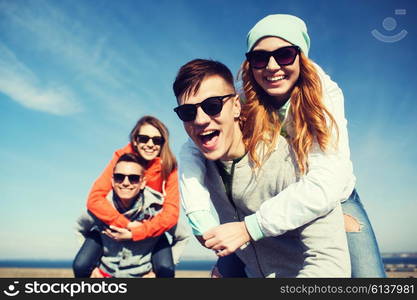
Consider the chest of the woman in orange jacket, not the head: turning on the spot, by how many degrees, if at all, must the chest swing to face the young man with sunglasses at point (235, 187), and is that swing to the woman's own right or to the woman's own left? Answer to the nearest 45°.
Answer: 0° — they already face them

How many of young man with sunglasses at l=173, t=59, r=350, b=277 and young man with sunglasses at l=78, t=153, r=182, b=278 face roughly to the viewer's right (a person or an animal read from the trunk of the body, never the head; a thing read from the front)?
0

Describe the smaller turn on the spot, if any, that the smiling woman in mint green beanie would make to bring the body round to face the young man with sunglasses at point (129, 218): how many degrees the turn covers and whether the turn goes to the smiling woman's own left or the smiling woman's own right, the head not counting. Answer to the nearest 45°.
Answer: approximately 90° to the smiling woman's own right

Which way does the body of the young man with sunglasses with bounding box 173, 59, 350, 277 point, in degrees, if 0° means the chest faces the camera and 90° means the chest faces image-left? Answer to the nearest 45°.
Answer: approximately 45°

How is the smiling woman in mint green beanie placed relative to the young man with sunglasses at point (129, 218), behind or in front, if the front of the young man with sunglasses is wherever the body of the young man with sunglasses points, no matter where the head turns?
in front

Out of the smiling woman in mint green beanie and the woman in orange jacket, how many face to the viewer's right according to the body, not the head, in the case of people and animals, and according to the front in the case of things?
0

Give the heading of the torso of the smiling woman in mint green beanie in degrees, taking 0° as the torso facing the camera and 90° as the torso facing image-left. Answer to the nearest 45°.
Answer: approximately 45°

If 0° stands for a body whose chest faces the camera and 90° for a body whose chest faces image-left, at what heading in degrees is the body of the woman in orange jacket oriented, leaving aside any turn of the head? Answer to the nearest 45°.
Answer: approximately 0°
